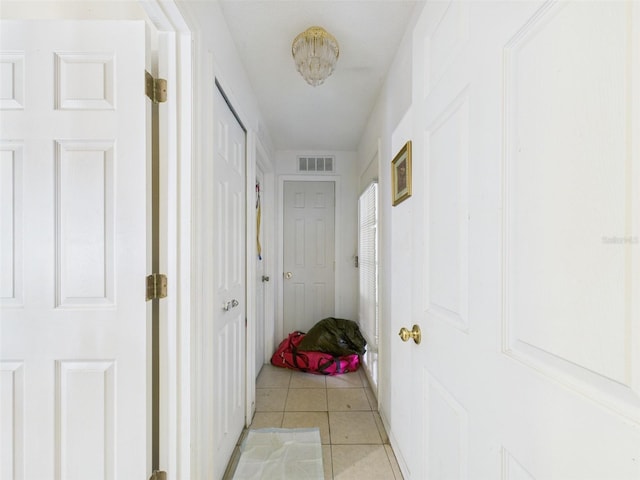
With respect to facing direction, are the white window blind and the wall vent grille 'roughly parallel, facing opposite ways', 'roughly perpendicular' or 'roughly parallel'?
roughly perpendicular

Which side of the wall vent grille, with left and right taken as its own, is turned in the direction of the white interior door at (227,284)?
front

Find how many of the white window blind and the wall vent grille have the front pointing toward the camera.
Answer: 1

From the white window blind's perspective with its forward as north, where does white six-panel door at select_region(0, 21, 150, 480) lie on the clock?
The white six-panel door is roughly at 10 o'clock from the white window blind.

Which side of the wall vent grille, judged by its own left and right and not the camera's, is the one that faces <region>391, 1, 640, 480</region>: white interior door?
front

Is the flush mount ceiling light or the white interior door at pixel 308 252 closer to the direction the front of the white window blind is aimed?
the white interior door

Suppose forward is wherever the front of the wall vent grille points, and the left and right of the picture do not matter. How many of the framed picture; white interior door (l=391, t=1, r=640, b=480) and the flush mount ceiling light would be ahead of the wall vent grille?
3

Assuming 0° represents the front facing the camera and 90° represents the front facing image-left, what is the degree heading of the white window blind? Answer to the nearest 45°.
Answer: approximately 90°

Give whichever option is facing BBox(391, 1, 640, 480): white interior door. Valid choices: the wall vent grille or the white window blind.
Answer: the wall vent grille
